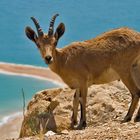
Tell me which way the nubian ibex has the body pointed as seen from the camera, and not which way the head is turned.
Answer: to the viewer's left
